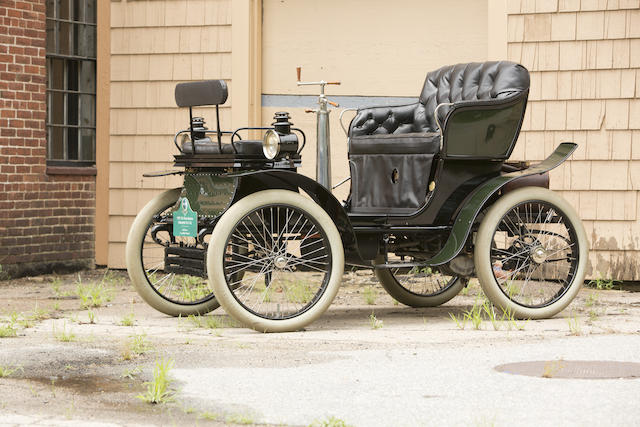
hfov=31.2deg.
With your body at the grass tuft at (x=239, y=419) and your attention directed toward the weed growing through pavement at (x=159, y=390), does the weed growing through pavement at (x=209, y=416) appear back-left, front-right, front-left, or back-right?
front-left

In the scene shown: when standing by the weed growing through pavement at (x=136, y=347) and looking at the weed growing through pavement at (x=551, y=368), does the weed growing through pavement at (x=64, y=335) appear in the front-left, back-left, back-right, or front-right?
back-left

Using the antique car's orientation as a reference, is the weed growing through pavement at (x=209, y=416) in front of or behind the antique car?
in front

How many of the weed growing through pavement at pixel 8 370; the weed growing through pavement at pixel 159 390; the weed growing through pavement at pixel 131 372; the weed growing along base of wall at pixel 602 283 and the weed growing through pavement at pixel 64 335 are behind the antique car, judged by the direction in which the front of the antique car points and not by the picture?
1

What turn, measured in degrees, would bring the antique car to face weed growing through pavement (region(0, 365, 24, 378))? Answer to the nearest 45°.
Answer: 0° — it already faces it

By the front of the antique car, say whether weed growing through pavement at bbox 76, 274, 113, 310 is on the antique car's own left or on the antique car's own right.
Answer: on the antique car's own right

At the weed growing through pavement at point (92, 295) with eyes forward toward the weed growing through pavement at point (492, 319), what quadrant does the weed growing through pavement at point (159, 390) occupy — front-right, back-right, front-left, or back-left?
front-right

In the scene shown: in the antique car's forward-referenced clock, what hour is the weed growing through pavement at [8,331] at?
The weed growing through pavement is roughly at 1 o'clock from the antique car.

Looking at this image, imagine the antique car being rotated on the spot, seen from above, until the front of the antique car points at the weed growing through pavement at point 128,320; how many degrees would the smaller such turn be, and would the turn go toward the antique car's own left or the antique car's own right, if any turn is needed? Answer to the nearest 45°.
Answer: approximately 45° to the antique car's own right

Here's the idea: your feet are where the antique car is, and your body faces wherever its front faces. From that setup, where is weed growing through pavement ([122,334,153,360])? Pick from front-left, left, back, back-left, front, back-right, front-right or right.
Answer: front

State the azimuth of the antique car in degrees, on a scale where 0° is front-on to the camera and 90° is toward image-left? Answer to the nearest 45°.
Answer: approximately 45°

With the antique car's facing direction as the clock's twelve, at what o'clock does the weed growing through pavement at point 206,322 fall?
The weed growing through pavement is roughly at 1 o'clock from the antique car.

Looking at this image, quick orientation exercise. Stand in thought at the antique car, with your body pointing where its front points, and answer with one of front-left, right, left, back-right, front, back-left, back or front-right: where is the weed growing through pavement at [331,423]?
front-left

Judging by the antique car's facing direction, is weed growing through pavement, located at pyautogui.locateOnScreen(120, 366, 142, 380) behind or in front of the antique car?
in front

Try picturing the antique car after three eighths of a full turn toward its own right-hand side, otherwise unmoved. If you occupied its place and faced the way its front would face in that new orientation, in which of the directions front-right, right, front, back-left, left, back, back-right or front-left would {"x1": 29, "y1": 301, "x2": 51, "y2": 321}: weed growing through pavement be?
left

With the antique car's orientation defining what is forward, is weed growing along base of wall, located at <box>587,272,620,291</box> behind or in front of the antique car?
behind

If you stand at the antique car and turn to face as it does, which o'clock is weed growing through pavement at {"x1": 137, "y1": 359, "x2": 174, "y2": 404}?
The weed growing through pavement is roughly at 11 o'clock from the antique car.
